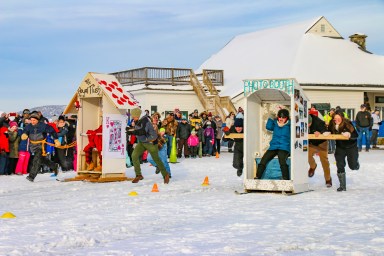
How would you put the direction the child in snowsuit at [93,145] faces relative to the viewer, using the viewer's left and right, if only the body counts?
facing the viewer and to the left of the viewer

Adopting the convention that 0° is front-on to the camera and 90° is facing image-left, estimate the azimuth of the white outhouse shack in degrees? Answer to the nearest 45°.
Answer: approximately 0°

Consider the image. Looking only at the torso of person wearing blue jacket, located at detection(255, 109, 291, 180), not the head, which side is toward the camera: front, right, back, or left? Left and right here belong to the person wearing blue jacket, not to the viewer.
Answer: front
